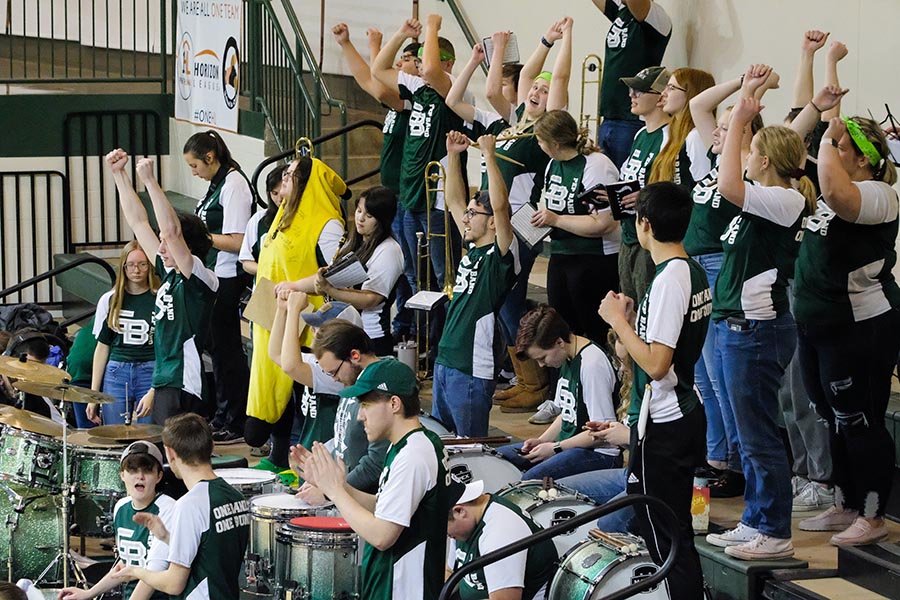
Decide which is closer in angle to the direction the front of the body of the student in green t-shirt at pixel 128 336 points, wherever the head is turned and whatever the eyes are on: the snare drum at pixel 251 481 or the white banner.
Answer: the snare drum

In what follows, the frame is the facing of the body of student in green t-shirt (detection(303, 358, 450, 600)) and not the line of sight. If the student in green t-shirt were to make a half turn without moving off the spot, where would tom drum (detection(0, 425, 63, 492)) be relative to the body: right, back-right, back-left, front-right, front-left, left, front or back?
back-left

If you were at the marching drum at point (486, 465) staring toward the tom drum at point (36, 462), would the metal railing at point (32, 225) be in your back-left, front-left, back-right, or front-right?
front-right

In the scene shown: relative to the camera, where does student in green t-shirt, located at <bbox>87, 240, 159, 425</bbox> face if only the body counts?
toward the camera

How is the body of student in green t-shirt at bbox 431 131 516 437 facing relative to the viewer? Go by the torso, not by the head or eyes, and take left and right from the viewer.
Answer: facing the viewer and to the left of the viewer

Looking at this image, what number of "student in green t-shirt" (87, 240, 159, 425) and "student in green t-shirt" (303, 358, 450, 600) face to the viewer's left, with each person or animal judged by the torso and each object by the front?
1

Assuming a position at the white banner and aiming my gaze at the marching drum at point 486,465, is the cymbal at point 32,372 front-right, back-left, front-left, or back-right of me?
front-right

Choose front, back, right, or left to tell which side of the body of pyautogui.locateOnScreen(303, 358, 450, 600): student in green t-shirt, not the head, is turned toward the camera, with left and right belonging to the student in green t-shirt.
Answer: left

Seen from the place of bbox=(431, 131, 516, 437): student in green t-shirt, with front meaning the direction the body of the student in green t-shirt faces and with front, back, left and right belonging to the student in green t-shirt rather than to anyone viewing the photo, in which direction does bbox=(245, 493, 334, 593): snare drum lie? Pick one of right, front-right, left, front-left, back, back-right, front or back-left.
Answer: front

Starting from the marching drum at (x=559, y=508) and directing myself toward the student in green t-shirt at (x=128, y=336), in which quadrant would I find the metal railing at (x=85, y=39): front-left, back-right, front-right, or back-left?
front-right

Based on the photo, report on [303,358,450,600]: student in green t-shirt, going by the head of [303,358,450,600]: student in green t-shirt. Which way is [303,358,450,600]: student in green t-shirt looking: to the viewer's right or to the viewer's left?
to the viewer's left

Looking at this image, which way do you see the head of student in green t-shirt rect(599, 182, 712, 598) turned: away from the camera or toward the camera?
away from the camera

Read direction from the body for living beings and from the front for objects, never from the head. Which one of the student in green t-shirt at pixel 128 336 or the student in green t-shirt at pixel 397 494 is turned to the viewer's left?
the student in green t-shirt at pixel 397 494
